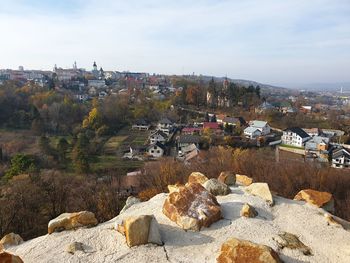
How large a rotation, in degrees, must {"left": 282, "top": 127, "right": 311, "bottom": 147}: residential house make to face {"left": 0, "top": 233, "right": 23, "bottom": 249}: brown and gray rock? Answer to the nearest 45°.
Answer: approximately 45° to its left

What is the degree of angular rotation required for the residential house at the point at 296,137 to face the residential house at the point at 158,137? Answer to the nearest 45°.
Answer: approximately 45° to its right

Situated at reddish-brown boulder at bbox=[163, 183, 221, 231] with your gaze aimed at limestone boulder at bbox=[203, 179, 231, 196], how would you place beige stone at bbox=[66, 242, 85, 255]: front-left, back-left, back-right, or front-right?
back-left

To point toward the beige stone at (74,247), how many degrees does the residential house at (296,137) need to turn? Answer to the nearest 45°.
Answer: approximately 45° to its left

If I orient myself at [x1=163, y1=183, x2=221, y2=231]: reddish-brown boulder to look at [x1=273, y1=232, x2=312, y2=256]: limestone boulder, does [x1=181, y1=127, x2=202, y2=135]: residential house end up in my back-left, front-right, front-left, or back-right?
back-left

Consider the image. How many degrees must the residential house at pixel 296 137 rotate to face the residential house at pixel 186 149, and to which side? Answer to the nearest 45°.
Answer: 0° — it already faces it

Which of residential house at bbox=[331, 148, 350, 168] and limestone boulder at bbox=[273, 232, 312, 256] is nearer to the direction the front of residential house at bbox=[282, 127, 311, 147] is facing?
the limestone boulder

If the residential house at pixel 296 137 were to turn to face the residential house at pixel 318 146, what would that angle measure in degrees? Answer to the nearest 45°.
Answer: approximately 90° to its left

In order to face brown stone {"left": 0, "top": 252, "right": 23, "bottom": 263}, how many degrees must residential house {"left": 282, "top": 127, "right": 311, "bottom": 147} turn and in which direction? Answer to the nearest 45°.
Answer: approximately 45° to its left

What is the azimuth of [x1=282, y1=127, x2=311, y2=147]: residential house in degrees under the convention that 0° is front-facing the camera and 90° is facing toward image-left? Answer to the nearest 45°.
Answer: approximately 45°
